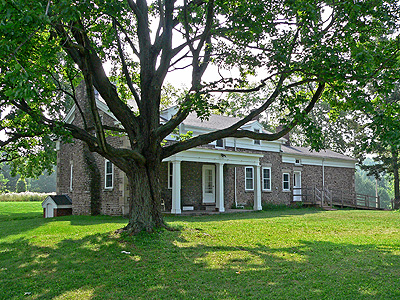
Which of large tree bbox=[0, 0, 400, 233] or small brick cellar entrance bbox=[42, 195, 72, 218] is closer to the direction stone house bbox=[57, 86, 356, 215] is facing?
the large tree

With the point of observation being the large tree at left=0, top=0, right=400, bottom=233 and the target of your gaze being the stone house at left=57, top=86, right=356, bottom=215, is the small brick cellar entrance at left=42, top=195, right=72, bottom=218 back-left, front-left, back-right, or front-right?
front-left

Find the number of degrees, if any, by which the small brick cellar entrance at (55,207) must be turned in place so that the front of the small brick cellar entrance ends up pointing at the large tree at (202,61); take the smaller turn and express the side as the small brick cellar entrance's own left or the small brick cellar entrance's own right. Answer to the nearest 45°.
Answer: approximately 45° to the small brick cellar entrance's own left

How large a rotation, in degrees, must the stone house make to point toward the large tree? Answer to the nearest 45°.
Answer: approximately 45° to its right

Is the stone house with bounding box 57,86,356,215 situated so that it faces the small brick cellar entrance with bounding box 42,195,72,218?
no

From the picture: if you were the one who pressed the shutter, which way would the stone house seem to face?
facing the viewer and to the right of the viewer

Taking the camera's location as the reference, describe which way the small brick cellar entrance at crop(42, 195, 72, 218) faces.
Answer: facing the viewer and to the left of the viewer

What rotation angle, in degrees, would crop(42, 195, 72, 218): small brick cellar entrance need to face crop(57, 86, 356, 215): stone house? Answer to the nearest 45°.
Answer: approximately 135° to its left

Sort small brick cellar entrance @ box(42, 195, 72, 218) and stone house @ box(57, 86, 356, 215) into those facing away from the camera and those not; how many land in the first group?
0
